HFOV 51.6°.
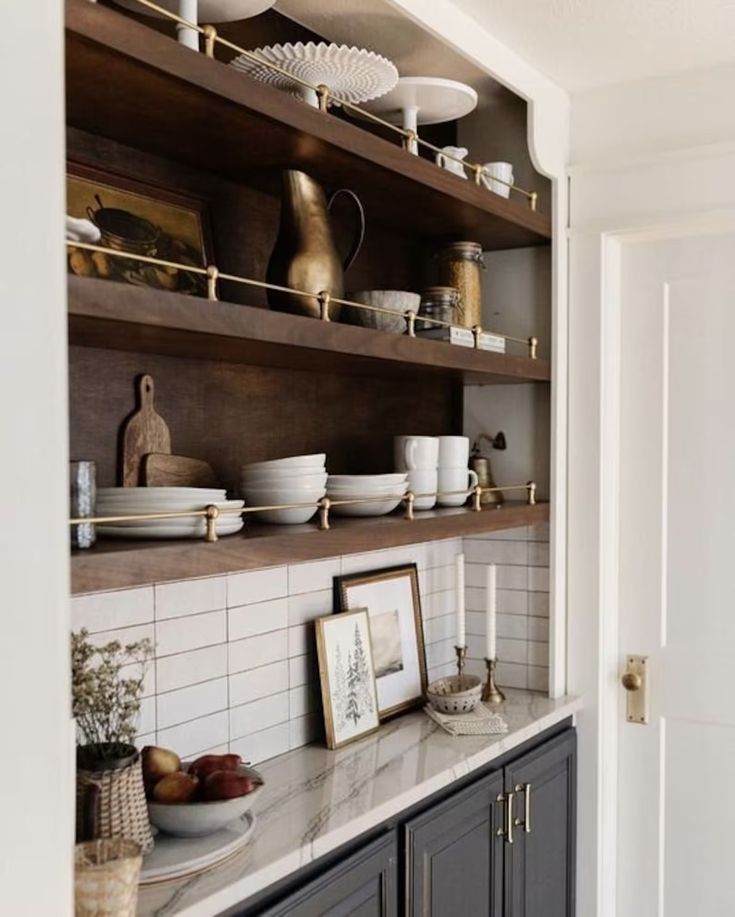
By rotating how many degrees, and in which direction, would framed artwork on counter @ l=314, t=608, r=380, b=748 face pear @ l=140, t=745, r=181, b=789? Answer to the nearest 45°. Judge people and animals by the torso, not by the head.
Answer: approximately 90° to its right

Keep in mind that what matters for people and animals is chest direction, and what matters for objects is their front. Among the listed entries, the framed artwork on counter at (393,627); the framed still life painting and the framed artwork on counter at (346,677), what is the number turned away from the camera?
0

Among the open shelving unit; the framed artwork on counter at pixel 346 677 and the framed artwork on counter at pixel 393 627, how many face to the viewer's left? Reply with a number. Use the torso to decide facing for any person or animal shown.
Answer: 0

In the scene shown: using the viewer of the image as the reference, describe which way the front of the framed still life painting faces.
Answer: facing the viewer and to the right of the viewer
